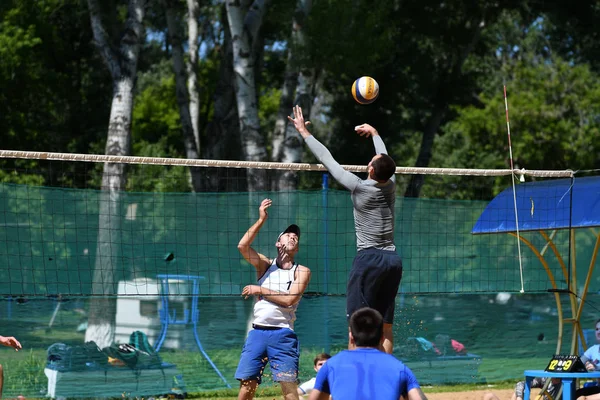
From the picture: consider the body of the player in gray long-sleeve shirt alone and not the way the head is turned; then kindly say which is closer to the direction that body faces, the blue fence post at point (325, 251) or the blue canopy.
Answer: the blue fence post

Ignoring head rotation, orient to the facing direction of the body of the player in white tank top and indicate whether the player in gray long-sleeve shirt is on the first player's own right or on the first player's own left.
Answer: on the first player's own left

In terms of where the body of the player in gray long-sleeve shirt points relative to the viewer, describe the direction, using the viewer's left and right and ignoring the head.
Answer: facing away from the viewer and to the left of the viewer

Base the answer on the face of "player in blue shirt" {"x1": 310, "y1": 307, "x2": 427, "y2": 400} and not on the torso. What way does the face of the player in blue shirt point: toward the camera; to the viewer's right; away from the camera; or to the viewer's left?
away from the camera

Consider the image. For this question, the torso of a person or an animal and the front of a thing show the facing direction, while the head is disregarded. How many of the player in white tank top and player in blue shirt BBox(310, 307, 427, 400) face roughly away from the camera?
1

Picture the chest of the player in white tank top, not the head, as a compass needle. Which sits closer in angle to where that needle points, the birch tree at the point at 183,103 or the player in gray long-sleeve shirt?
the player in gray long-sleeve shirt

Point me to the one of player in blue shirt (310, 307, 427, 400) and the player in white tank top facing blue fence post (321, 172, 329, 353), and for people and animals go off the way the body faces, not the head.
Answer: the player in blue shirt

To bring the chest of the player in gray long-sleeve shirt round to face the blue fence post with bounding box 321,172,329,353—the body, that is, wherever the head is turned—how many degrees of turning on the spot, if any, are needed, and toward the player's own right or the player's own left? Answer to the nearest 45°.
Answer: approximately 45° to the player's own right

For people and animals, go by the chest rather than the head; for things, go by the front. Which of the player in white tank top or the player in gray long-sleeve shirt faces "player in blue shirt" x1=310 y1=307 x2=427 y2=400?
the player in white tank top

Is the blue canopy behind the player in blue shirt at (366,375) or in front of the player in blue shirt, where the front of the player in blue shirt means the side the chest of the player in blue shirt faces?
in front

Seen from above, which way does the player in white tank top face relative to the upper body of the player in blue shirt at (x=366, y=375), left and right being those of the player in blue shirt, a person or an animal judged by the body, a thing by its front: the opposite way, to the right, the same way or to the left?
the opposite way

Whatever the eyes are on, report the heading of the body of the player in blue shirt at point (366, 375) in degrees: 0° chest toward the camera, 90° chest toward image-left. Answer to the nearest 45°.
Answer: approximately 180°

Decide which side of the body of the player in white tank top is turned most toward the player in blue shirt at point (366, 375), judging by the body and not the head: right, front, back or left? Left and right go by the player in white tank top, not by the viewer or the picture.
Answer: front
